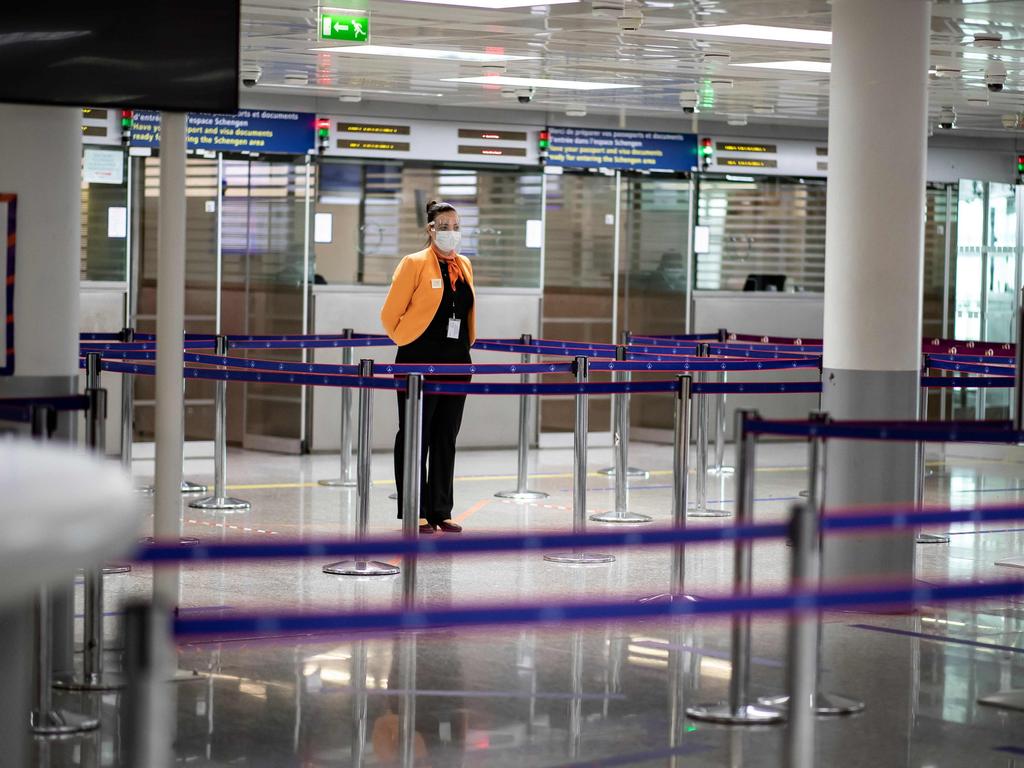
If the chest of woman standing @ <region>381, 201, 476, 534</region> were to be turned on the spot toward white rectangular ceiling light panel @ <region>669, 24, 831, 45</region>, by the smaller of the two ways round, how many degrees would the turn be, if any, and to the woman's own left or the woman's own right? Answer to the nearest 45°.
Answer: approximately 45° to the woman's own left

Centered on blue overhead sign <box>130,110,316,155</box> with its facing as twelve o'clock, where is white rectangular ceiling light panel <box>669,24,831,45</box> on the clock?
The white rectangular ceiling light panel is roughly at 11 o'clock from the blue overhead sign.

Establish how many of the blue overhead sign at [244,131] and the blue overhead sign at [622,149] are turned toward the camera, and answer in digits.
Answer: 2

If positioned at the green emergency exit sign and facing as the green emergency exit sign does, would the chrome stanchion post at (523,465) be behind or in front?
behind

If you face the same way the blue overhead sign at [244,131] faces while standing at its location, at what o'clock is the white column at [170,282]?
The white column is roughly at 12 o'clock from the blue overhead sign.

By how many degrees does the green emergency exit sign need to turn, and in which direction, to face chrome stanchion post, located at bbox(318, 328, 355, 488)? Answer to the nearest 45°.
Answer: approximately 180°

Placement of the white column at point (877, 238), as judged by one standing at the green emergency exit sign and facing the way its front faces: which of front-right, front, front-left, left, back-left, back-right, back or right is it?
front-left

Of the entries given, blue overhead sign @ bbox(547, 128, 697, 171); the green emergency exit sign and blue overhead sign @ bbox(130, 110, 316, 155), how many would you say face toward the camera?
3

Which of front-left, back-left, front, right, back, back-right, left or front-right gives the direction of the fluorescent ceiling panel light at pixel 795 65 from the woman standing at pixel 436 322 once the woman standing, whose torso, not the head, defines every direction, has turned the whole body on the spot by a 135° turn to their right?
back-right

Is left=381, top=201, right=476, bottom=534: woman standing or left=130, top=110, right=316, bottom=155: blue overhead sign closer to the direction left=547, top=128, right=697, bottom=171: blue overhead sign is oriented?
the woman standing

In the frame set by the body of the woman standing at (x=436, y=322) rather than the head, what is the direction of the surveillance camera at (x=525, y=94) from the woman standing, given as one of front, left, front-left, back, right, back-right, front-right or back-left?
back-left

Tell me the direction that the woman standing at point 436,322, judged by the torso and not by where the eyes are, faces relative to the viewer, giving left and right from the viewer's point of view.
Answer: facing the viewer and to the right of the viewer

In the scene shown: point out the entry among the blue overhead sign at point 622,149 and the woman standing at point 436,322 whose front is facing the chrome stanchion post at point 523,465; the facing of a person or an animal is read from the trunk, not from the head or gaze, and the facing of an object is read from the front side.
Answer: the blue overhead sign

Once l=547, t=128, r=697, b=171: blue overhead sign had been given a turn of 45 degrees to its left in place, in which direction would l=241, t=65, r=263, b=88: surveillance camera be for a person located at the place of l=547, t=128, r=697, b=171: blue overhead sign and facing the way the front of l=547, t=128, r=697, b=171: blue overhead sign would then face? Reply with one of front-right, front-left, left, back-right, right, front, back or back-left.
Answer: right

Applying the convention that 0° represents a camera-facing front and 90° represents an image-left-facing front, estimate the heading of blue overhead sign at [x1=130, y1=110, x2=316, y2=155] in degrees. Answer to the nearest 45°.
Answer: approximately 0°
